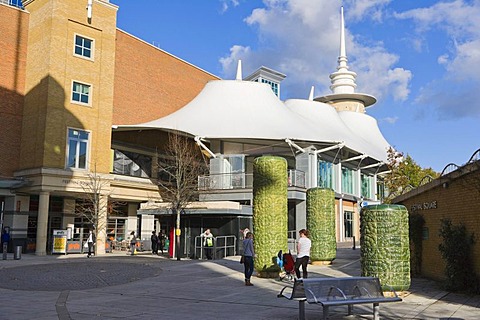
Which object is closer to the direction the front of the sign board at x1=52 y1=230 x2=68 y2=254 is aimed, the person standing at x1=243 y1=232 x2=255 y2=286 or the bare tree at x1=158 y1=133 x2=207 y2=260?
the person standing

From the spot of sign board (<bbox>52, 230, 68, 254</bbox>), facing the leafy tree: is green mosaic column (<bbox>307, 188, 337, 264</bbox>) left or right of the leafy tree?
right

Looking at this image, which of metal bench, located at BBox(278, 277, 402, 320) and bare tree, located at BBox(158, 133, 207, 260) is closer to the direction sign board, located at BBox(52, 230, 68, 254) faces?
the metal bench

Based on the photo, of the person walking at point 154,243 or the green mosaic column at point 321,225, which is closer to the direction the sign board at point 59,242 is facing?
the green mosaic column

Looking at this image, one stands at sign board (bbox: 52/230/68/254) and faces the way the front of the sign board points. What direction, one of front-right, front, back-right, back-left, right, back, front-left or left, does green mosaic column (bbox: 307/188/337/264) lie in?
front-left

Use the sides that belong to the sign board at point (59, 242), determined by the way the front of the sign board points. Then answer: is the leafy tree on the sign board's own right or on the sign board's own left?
on the sign board's own left

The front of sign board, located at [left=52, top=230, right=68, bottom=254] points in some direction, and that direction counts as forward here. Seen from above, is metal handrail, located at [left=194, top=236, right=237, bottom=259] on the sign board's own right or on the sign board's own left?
on the sign board's own left

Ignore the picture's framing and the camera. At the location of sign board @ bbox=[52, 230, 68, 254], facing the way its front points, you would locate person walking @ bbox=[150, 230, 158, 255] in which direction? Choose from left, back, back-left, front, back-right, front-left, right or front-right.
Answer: left

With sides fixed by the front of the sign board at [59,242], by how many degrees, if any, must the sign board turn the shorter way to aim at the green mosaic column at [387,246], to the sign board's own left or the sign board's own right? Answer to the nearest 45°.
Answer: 0° — it already faces it

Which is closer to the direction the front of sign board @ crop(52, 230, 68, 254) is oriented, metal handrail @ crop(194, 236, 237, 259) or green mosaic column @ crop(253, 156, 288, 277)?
the green mosaic column

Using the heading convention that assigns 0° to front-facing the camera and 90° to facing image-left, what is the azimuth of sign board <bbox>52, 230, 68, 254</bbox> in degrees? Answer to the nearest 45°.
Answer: approximately 0°

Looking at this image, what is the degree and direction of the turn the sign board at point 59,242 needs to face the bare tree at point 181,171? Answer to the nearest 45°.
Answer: approximately 90° to its left
